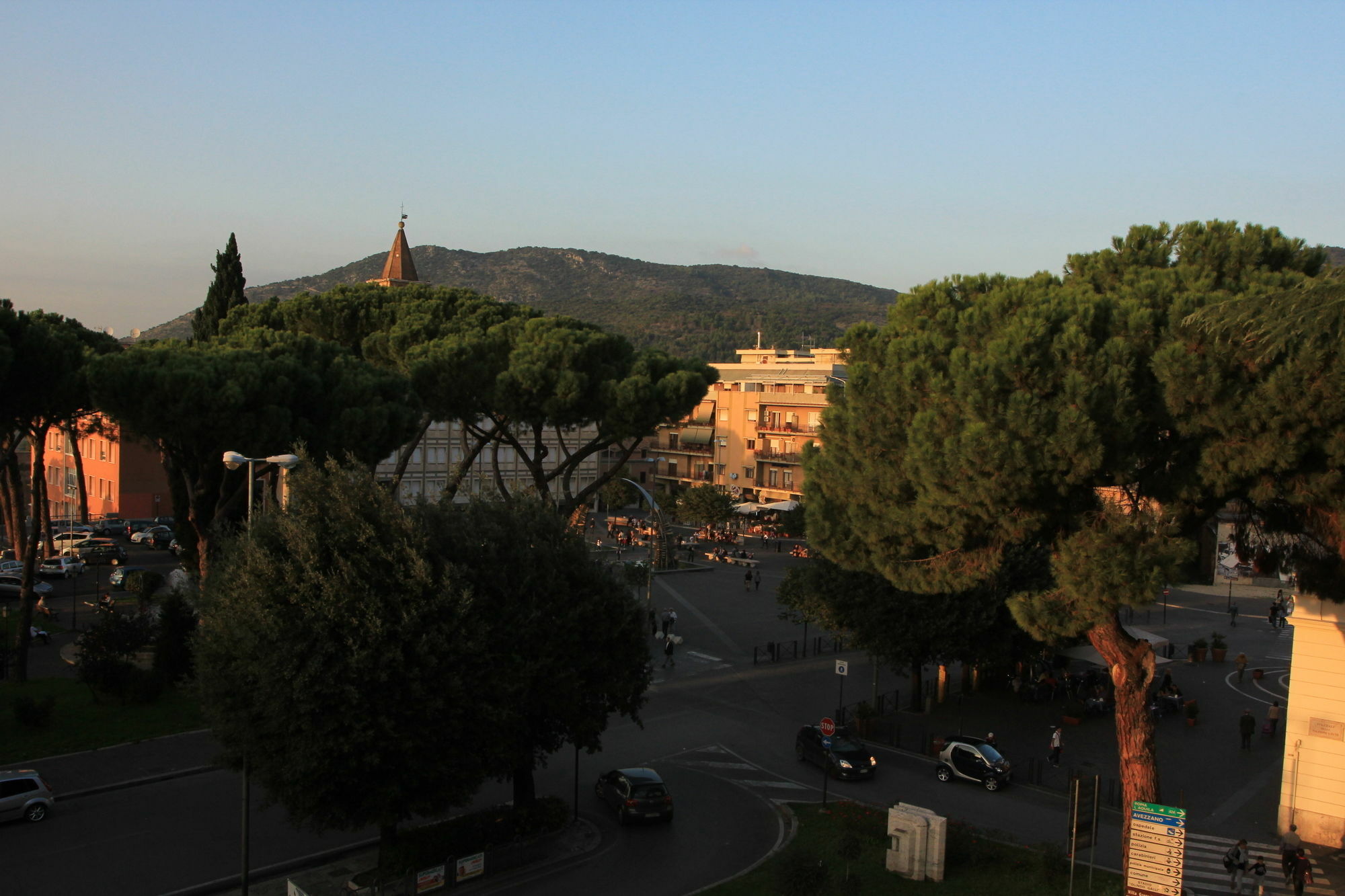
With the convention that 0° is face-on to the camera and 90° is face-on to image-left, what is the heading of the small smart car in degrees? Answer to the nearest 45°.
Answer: approximately 315°

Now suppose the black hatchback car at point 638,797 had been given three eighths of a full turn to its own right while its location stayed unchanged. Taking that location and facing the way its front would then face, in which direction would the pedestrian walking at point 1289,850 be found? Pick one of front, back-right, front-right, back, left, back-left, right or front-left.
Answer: front

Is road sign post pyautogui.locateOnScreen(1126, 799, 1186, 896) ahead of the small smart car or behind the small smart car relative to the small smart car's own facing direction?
ahead

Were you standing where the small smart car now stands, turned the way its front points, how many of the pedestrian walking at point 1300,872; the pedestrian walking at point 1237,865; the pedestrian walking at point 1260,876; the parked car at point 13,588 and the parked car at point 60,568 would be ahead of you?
3

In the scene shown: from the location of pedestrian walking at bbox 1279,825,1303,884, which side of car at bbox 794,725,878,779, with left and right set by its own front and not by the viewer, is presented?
front

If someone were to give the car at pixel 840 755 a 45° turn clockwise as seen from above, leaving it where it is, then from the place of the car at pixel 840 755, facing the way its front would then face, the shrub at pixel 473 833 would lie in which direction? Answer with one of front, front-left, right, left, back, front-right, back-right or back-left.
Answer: front-right

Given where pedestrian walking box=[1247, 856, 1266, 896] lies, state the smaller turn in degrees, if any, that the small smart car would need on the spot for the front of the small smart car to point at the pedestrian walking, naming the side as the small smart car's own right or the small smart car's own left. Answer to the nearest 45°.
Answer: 0° — it already faces them

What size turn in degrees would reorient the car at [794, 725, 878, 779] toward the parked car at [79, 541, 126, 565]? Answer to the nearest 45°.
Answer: approximately 180°

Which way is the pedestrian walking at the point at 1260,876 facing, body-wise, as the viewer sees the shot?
toward the camera

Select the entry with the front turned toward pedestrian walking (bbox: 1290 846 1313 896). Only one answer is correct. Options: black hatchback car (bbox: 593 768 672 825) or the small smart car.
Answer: the small smart car
